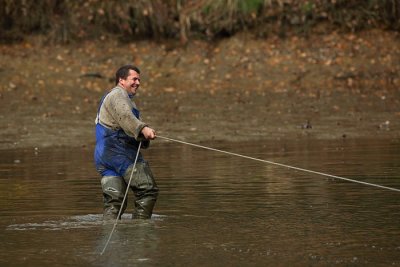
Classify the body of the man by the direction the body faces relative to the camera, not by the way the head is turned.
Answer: to the viewer's right
